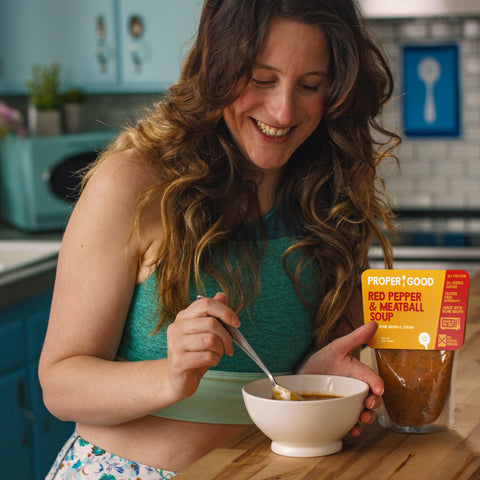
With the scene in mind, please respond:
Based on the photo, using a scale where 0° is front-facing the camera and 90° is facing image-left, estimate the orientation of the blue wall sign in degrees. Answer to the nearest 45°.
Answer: approximately 0°

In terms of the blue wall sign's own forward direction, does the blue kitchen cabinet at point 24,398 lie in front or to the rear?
in front

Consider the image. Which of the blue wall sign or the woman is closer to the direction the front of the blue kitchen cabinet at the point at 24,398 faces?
the woman

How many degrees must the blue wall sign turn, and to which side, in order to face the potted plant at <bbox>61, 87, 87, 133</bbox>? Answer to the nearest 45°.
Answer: approximately 90° to its right

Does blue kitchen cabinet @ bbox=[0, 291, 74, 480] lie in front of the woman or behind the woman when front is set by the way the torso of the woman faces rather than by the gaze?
behind

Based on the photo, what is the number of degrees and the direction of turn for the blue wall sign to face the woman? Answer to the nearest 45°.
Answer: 0° — it already faces them

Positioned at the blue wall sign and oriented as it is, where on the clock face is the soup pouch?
The soup pouch is roughly at 12 o'clock from the blue wall sign.

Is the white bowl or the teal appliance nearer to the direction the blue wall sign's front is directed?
the white bowl

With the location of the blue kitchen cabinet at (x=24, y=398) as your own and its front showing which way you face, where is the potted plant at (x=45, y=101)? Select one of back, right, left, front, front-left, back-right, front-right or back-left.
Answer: back-left

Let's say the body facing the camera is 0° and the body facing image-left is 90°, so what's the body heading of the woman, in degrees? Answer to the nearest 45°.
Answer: approximately 315°

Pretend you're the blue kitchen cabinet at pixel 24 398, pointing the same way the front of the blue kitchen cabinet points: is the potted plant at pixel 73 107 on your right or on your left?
on your left
